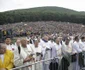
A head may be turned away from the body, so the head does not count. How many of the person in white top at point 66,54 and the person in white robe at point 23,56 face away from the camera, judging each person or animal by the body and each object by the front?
0

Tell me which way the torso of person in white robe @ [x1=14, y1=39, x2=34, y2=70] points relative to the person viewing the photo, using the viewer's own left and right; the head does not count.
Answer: facing the viewer and to the right of the viewer

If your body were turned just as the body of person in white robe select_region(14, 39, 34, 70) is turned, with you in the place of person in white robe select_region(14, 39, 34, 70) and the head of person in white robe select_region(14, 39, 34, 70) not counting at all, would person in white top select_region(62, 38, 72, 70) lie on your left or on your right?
on your left

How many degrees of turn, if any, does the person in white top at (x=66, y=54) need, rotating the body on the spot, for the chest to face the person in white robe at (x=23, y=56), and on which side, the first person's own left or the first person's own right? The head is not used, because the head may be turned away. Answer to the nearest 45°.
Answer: approximately 90° to the first person's own right

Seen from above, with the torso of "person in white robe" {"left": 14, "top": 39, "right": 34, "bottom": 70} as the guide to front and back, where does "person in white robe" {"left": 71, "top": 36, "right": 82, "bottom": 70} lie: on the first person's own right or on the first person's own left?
on the first person's own left

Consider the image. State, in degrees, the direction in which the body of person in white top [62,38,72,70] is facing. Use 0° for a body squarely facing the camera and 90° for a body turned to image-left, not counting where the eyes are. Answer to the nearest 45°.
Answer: approximately 315°
